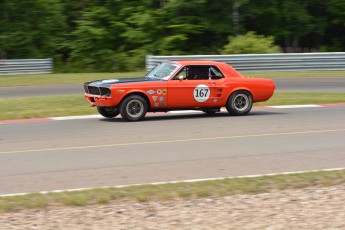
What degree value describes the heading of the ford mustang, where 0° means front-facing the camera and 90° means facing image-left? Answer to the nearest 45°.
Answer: approximately 45°

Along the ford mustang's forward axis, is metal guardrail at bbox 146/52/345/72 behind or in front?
behind
